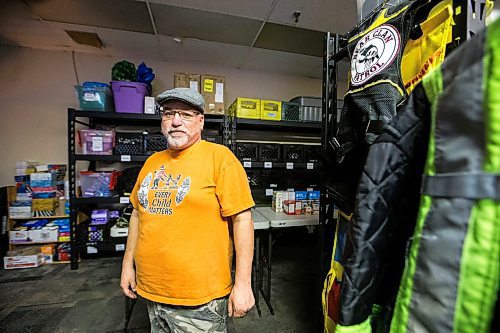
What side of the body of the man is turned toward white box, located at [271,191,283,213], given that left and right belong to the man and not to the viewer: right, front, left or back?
back

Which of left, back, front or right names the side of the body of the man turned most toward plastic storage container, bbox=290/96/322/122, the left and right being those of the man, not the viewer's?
back

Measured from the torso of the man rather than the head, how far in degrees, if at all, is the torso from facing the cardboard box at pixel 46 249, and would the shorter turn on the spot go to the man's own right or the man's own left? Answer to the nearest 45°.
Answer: approximately 90° to the man's own right

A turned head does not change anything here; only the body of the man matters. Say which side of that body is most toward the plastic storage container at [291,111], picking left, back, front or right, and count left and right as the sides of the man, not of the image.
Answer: back

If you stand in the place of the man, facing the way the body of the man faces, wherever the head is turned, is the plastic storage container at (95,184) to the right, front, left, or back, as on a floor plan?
right

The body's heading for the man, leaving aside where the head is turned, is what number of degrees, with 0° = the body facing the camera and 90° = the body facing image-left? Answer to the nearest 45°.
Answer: approximately 45°

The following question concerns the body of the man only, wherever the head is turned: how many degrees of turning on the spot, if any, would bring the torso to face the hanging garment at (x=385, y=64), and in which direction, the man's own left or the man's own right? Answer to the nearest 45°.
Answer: approximately 90° to the man's own left

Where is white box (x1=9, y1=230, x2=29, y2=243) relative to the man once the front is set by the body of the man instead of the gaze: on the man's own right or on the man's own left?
on the man's own right

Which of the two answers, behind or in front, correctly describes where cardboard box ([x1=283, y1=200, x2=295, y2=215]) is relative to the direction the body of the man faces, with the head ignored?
behind

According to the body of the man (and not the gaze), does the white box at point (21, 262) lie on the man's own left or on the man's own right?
on the man's own right

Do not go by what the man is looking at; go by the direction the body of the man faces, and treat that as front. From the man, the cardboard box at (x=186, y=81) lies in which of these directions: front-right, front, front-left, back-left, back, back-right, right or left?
back-right
